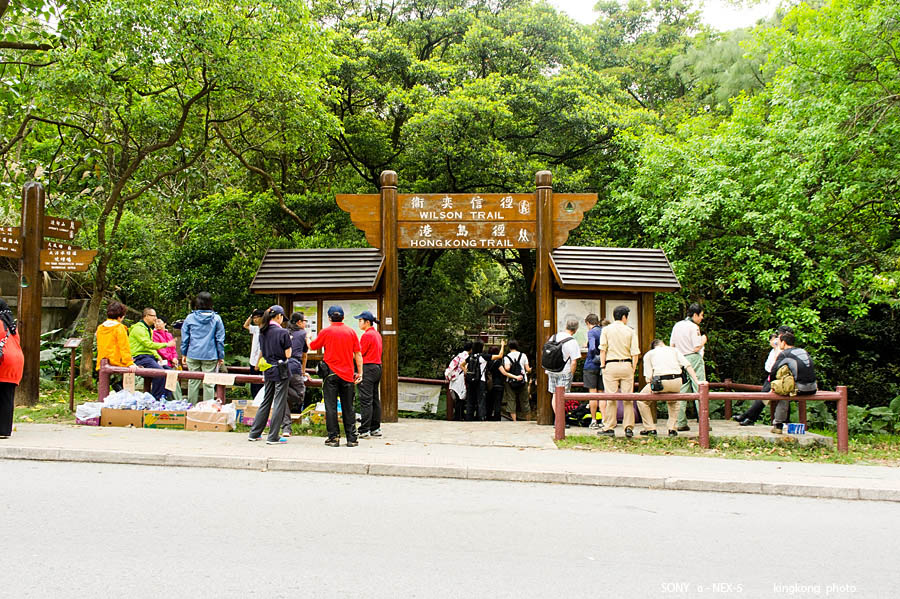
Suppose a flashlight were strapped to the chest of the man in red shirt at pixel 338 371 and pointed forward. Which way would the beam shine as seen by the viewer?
away from the camera

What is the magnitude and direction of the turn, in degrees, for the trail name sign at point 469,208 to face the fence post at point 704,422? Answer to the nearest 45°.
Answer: approximately 45° to its left

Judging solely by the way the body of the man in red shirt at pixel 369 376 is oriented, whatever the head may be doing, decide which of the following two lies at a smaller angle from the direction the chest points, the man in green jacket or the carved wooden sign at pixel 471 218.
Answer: the man in green jacket

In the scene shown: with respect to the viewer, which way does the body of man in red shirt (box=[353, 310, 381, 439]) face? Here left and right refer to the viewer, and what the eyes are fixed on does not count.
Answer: facing to the left of the viewer

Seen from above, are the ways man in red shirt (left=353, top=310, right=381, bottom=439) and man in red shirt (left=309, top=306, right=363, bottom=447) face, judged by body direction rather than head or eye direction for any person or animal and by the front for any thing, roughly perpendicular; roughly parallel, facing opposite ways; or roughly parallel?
roughly perpendicular

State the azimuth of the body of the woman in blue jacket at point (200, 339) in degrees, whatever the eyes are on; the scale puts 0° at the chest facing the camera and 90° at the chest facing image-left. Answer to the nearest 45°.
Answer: approximately 180°

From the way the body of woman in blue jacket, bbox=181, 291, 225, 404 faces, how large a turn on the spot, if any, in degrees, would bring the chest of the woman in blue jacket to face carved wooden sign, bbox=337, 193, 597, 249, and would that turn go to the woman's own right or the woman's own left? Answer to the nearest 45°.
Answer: approximately 90° to the woman's own right

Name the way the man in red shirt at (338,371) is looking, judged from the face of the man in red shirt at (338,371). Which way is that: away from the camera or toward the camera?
away from the camera

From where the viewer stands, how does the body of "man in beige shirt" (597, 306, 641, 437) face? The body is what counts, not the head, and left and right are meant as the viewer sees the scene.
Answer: facing away from the viewer
